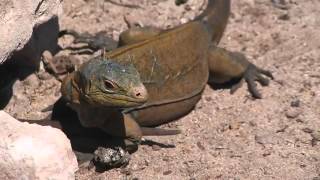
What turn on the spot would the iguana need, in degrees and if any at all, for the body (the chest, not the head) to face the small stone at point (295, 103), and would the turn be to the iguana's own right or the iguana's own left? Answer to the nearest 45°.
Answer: approximately 135° to the iguana's own left

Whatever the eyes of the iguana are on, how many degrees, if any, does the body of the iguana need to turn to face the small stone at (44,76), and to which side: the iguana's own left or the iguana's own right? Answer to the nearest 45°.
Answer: approximately 45° to the iguana's own right

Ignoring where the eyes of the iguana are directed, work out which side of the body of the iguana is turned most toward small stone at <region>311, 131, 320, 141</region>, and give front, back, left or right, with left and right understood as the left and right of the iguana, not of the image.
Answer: left

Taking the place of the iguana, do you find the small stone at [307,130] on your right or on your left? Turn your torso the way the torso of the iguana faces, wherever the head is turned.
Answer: on your left

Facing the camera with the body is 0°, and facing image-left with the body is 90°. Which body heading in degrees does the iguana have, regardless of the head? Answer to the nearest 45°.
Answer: approximately 45°

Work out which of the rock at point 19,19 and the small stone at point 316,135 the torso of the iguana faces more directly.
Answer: the rock

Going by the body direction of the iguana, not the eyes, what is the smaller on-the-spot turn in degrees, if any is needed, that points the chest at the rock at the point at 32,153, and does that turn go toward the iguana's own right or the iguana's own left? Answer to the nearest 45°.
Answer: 0° — it already faces it
